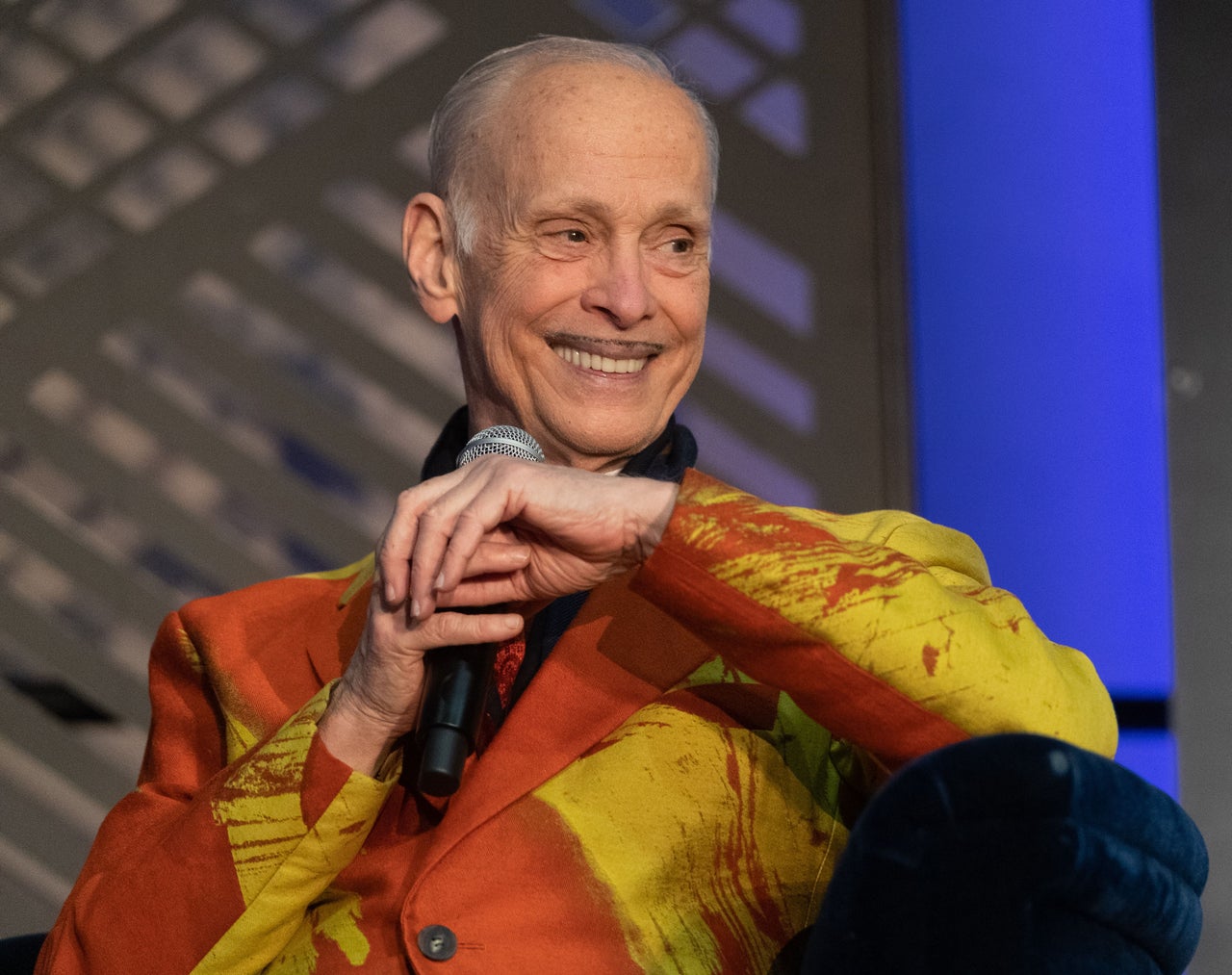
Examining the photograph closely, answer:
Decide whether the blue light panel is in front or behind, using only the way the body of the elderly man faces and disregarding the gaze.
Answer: behind

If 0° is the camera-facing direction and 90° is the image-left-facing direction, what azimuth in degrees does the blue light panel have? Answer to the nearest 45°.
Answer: approximately 0°

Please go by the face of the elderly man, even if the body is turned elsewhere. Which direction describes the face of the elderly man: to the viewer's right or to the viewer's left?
to the viewer's right

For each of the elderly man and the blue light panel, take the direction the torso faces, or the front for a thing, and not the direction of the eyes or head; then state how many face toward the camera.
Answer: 2

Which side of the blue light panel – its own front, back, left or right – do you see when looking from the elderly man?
front
